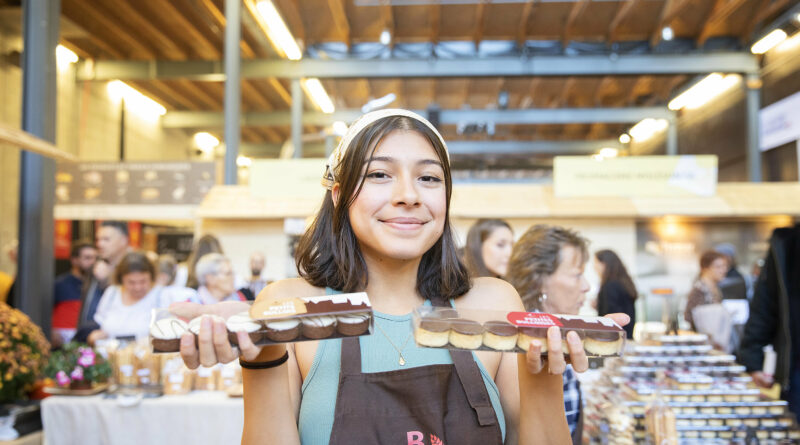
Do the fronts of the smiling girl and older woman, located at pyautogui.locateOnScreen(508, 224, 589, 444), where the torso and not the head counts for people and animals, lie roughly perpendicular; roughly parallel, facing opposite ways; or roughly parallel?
roughly perpendicular

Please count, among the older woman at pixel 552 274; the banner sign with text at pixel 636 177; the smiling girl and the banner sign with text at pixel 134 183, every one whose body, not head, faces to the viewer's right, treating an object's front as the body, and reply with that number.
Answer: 1

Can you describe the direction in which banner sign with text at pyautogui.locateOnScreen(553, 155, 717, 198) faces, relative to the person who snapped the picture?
facing the viewer

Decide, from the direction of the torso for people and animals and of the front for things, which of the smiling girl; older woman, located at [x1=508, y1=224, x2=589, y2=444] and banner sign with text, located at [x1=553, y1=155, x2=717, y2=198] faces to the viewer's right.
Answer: the older woman

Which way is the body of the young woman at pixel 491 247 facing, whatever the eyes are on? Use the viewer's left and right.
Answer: facing the viewer and to the right of the viewer

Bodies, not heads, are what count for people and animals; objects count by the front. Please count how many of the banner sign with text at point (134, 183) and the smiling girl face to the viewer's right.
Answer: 0

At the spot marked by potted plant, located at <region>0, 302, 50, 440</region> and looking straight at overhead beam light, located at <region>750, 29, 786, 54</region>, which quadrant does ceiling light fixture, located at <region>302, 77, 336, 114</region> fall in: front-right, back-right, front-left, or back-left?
front-left

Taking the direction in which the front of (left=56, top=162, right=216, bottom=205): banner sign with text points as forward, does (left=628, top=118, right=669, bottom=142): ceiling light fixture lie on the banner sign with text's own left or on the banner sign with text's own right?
on the banner sign with text's own left

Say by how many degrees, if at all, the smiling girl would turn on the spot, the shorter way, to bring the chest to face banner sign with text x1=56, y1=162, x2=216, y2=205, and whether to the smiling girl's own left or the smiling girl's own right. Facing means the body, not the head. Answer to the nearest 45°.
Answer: approximately 135° to the smiling girl's own right

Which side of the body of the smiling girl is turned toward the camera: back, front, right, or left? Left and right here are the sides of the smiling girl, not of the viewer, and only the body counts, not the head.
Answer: front

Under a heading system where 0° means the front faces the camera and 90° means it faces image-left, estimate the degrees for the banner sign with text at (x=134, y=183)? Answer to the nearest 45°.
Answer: approximately 0°
